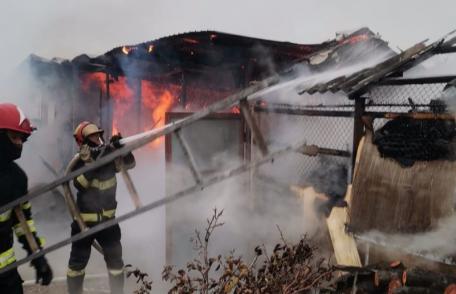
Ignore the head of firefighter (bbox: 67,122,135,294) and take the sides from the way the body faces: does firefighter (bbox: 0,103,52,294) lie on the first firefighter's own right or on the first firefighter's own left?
on the first firefighter's own right

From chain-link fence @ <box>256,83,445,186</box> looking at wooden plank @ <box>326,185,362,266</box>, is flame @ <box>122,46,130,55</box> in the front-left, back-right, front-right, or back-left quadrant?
back-right

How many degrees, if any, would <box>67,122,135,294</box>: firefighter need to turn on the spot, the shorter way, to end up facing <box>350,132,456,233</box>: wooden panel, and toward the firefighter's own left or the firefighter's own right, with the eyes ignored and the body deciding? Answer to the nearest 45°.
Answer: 0° — they already face it

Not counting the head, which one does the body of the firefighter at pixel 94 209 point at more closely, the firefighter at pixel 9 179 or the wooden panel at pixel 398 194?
the wooden panel
